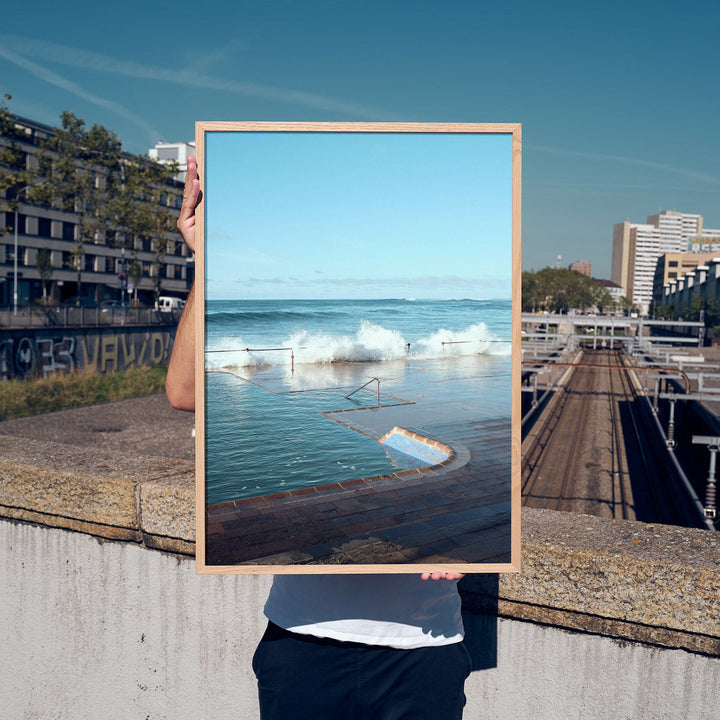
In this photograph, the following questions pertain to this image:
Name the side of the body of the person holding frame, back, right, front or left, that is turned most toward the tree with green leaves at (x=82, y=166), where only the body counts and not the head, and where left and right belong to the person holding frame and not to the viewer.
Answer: back

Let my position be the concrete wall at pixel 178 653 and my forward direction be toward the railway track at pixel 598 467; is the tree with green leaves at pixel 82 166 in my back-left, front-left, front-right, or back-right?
front-left

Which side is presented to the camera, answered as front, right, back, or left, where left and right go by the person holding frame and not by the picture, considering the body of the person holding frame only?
front

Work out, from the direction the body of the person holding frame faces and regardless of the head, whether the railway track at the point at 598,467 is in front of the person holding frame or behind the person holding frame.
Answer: behind
